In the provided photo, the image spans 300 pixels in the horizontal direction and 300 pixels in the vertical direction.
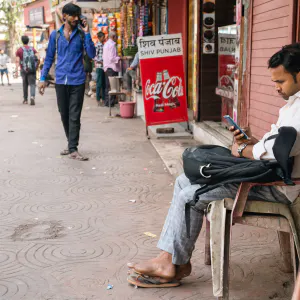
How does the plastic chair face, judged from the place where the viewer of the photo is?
facing to the left of the viewer

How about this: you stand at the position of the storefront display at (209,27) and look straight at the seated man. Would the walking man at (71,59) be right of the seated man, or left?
right

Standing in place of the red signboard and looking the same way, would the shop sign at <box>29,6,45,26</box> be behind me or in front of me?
behind

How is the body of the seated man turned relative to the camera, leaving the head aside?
to the viewer's left

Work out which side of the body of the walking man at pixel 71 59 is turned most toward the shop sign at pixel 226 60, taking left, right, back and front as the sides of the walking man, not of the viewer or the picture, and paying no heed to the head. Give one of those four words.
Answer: left

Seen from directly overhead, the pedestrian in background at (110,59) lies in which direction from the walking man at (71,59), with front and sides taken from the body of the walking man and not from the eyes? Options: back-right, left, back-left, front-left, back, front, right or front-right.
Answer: back

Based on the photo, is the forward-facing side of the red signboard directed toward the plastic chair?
yes

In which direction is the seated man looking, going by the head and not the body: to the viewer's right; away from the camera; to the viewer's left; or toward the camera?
to the viewer's left

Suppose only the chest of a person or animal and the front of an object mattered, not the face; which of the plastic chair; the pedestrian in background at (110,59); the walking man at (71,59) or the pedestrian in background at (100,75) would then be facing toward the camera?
the walking man
